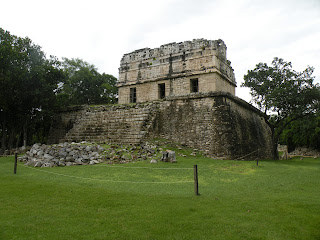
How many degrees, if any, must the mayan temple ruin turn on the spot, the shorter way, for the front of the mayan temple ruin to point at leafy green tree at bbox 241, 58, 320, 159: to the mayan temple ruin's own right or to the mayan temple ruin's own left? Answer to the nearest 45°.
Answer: approximately 135° to the mayan temple ruin's own left

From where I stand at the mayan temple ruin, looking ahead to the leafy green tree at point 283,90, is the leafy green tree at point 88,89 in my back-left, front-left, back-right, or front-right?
back-left

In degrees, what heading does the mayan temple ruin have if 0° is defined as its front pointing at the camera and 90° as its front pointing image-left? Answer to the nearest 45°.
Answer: approximately 45°

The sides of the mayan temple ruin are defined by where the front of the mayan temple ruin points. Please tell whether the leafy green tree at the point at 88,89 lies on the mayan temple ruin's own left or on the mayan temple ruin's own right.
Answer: on the mayan temple ruin's own right
